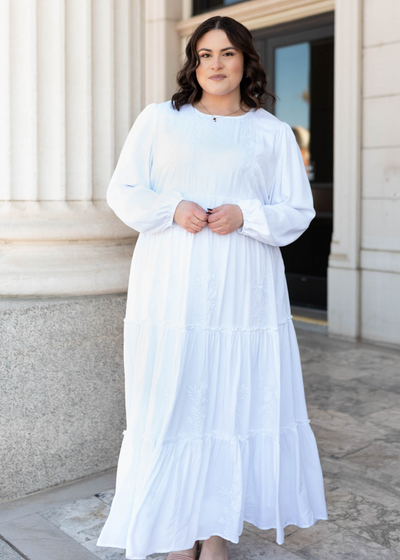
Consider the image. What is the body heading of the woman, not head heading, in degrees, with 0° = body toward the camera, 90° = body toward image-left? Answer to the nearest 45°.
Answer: approximately 0°

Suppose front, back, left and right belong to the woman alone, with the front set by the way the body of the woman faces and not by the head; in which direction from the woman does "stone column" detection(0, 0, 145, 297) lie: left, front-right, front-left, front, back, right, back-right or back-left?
back-right
